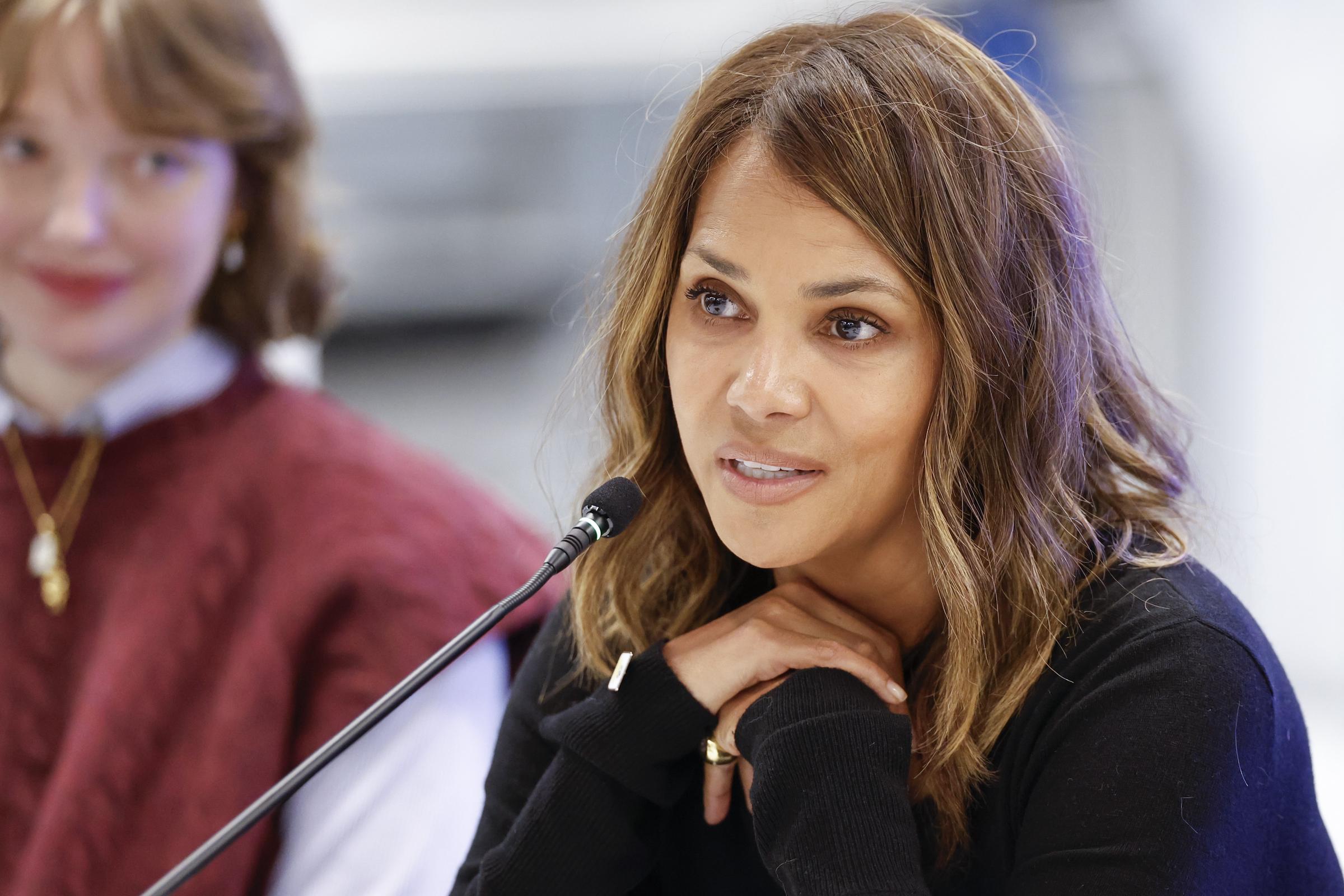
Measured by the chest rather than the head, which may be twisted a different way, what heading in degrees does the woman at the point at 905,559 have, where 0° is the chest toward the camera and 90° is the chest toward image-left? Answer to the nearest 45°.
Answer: approximately 45°

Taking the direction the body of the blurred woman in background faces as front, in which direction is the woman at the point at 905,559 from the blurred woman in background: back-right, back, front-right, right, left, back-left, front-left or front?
left

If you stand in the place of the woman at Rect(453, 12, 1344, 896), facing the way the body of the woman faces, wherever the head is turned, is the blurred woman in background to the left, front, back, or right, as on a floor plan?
right

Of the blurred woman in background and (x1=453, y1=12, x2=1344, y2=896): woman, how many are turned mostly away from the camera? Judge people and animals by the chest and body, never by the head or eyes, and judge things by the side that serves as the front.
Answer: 0

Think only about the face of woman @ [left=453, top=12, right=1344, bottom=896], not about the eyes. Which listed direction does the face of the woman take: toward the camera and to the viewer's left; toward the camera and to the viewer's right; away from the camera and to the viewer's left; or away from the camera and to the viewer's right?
toward the camera and to the viewer's left

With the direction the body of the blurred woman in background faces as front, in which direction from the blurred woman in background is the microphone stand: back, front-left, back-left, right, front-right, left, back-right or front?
front-left
